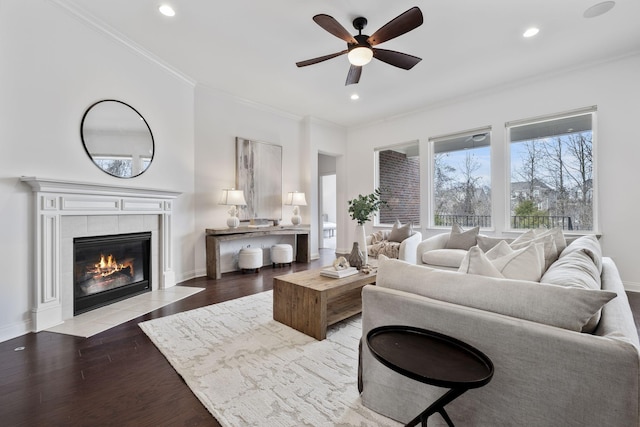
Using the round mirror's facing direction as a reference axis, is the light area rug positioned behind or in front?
in front

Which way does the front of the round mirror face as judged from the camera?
facing the viewer and to the right of the viewer

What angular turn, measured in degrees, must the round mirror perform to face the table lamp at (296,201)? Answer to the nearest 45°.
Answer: approximately 45° to its left

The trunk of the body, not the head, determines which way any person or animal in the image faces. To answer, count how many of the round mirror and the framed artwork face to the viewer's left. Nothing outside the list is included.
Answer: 0

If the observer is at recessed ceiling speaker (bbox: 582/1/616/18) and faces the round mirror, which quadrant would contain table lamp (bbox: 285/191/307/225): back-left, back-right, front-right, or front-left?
front-right

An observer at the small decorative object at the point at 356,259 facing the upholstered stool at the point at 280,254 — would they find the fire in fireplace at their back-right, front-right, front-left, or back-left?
front-left

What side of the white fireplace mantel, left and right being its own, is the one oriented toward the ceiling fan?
front

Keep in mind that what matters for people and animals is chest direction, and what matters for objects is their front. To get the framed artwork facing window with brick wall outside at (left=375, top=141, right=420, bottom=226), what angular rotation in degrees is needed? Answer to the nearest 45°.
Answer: approximately 45° to its left

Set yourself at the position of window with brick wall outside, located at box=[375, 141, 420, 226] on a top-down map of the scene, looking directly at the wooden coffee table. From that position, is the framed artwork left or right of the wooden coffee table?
right

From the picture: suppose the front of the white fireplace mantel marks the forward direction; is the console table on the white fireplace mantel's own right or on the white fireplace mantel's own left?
on the white fireplace mantel's own left

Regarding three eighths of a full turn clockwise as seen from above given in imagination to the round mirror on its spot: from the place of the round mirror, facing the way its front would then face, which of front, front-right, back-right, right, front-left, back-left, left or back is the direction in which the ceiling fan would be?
back-left

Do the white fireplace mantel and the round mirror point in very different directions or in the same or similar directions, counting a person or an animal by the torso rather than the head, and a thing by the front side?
same or similar directions

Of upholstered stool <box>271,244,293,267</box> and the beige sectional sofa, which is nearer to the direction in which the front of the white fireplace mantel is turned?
the beige sectional sofa

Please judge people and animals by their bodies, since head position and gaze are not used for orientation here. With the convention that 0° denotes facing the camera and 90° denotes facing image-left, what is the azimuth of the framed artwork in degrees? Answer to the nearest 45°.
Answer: approximately 315°

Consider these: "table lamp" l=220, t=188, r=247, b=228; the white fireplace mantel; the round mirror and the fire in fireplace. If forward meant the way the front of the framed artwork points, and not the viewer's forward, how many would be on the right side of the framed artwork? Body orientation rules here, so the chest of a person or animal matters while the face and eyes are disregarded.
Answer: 4

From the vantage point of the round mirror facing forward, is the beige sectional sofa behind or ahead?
ahead

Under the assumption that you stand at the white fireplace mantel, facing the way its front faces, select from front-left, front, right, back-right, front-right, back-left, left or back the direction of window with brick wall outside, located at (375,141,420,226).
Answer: front-left

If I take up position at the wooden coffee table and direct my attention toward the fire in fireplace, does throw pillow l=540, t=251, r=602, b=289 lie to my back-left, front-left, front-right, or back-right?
back-left
